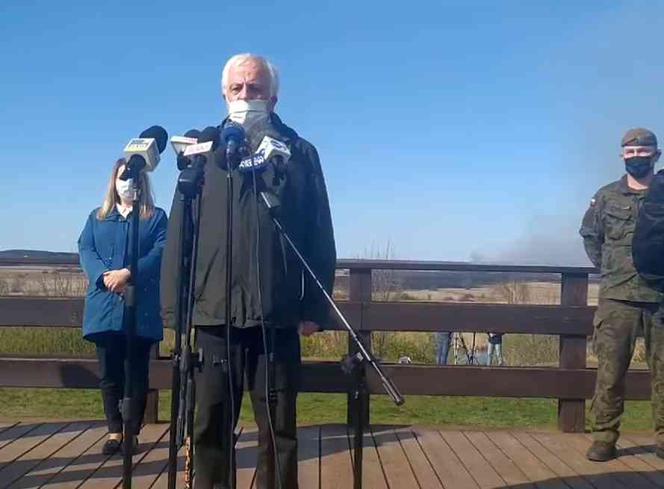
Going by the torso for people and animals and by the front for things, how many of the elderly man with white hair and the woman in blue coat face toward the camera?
2

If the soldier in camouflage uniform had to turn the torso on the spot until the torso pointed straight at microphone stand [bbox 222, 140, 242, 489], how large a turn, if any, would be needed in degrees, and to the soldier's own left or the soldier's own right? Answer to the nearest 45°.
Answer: approximately 45° to the soldier's own right

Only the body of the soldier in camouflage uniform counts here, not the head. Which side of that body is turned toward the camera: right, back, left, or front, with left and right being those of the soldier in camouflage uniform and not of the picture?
front

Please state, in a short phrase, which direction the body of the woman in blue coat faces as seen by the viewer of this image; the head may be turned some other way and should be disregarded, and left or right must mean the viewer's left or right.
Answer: facing the viewer

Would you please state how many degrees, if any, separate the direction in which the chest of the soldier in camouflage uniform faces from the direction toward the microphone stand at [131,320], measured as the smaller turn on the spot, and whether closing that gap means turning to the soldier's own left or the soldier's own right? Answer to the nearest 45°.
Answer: approximately 45° to the soldier's own right

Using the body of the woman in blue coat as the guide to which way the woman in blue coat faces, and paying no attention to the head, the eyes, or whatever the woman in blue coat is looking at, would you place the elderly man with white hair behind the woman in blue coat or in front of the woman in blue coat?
in front

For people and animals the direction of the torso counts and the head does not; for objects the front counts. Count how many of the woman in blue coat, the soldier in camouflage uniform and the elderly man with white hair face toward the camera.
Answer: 3

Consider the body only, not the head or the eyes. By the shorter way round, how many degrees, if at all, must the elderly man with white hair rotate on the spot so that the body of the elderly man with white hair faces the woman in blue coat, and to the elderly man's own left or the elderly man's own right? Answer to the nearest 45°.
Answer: approximately 135° to the elderly man's own right

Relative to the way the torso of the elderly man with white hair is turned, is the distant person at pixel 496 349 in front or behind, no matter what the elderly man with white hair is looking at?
behind

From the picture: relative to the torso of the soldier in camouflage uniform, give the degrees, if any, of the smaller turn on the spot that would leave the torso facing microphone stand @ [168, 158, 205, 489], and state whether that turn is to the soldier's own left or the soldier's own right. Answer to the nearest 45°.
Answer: approximately 45° to the soldier's own right

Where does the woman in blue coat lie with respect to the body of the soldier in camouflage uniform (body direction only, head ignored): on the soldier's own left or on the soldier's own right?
on the soldier's own right
